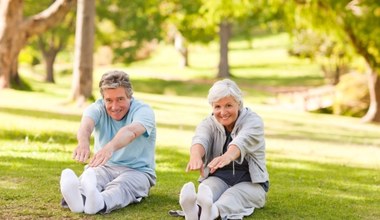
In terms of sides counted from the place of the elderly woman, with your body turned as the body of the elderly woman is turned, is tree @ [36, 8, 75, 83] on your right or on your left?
on your right

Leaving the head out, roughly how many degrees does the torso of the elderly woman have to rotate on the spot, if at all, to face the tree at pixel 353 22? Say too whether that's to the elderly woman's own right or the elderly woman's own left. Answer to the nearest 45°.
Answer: approximately 135° to the elderly woman's own right

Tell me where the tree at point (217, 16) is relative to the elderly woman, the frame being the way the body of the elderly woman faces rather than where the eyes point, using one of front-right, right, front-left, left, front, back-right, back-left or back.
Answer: back-right

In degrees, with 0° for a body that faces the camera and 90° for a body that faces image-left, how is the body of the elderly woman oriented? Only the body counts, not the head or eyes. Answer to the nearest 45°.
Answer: approximately 45°
